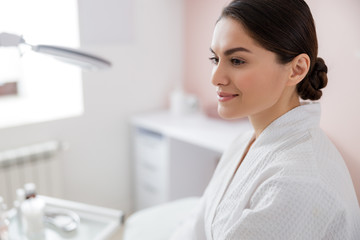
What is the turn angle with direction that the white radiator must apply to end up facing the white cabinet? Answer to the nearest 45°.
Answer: approximately 45° to its left

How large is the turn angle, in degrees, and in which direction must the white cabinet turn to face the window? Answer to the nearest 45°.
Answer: approximately 45° to its right

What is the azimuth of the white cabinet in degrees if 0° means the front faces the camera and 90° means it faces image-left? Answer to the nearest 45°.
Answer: approximately 45°
